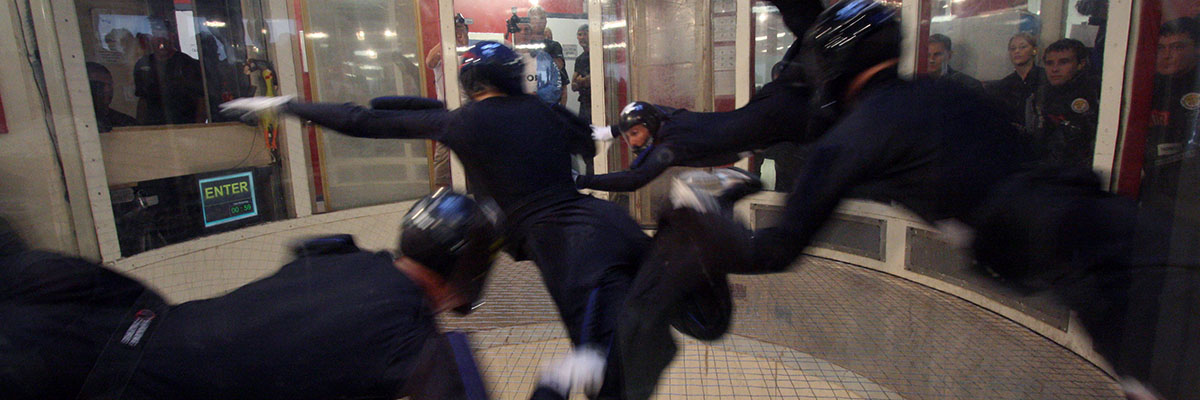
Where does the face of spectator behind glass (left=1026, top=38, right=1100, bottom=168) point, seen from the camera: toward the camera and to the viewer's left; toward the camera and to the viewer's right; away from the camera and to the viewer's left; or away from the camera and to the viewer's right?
toward the camera and to the viewer's left

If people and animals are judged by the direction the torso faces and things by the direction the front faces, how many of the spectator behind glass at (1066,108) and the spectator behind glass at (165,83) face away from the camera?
0

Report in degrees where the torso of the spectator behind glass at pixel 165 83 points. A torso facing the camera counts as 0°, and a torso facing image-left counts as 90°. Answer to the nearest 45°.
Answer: approximately 0°

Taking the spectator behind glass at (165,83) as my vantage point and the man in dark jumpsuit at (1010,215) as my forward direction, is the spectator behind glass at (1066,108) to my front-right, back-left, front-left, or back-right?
front-left

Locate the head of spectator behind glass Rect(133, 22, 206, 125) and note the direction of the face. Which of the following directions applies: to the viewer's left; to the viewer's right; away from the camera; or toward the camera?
toward the camera

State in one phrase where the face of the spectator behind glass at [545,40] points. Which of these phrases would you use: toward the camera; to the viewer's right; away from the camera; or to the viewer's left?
toward the camera

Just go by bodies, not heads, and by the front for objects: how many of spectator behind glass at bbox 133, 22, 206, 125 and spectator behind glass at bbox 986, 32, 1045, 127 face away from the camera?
0

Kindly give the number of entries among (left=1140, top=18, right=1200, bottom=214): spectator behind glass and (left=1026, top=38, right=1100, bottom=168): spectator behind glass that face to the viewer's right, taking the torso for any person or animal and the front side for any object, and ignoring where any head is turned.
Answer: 0

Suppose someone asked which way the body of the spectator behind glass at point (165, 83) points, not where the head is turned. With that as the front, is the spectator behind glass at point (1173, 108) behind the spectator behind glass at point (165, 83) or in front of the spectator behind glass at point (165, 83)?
in front

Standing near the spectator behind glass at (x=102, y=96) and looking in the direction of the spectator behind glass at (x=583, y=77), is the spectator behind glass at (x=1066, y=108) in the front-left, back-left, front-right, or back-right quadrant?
front-right

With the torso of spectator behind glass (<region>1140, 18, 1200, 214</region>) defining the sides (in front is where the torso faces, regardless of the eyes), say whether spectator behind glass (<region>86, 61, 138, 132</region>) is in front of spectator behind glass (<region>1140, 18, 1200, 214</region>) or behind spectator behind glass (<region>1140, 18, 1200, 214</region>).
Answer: in front

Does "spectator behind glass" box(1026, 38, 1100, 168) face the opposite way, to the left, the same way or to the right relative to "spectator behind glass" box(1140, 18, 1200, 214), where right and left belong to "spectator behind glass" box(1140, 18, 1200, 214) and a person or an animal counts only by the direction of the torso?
the same way

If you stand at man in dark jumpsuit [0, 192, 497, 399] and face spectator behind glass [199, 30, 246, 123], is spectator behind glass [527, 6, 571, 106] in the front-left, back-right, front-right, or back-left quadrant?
front-right

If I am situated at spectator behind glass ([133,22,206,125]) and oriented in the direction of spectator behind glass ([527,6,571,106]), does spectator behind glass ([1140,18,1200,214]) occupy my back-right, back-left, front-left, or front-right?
front-right

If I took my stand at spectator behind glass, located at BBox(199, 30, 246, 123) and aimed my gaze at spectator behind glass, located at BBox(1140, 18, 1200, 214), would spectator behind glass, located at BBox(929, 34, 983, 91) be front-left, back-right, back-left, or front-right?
front-left
